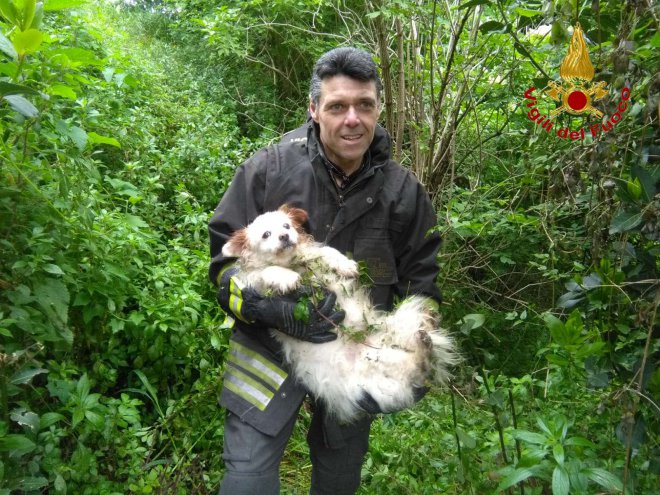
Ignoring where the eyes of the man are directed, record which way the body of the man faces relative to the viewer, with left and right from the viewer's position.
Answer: facing the viewer
